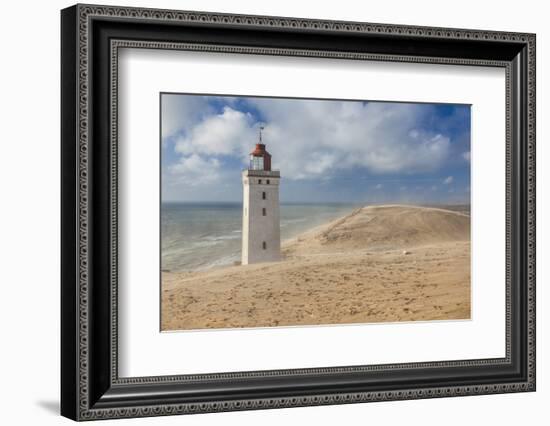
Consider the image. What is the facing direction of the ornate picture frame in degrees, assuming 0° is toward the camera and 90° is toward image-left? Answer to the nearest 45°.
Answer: approximately 315°
